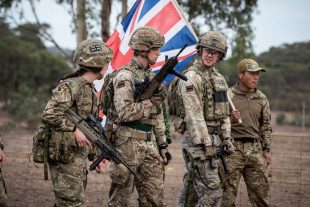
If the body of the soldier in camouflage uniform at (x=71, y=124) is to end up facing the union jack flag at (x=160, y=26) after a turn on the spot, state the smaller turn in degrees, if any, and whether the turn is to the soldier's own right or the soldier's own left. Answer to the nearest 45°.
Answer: approximately 45° to the soldier's own left

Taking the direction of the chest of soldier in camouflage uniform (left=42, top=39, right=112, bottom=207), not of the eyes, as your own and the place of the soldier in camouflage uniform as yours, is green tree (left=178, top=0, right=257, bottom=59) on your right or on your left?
on your left

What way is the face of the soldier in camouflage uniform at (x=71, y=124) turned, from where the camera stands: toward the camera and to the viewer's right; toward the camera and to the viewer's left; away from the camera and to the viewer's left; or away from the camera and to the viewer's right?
away from the camera and to the viewer's right

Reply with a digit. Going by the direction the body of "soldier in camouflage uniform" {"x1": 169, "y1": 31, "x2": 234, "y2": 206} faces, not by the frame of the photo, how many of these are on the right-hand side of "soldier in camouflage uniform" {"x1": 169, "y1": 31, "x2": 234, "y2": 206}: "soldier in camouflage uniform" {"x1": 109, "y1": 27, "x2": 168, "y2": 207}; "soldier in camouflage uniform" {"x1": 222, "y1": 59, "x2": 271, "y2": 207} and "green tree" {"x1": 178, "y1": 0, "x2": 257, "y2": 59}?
1

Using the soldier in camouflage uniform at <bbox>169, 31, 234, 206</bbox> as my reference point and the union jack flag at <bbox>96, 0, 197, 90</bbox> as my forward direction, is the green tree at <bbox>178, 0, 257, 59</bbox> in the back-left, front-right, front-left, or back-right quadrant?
front-right

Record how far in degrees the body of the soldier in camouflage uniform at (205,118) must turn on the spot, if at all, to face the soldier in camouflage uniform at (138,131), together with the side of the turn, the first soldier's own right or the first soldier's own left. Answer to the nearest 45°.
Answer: approximately 90° to the first soldier's own right

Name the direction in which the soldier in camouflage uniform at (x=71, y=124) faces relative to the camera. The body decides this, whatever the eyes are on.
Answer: to the viewer's right

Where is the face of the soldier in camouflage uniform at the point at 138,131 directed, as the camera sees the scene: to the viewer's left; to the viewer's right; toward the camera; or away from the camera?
to the viewer's right

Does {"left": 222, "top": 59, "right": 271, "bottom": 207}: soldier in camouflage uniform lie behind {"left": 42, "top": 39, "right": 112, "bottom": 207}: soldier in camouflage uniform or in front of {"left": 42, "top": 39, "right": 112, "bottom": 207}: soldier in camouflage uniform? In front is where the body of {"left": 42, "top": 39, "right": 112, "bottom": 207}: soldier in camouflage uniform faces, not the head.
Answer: in front
